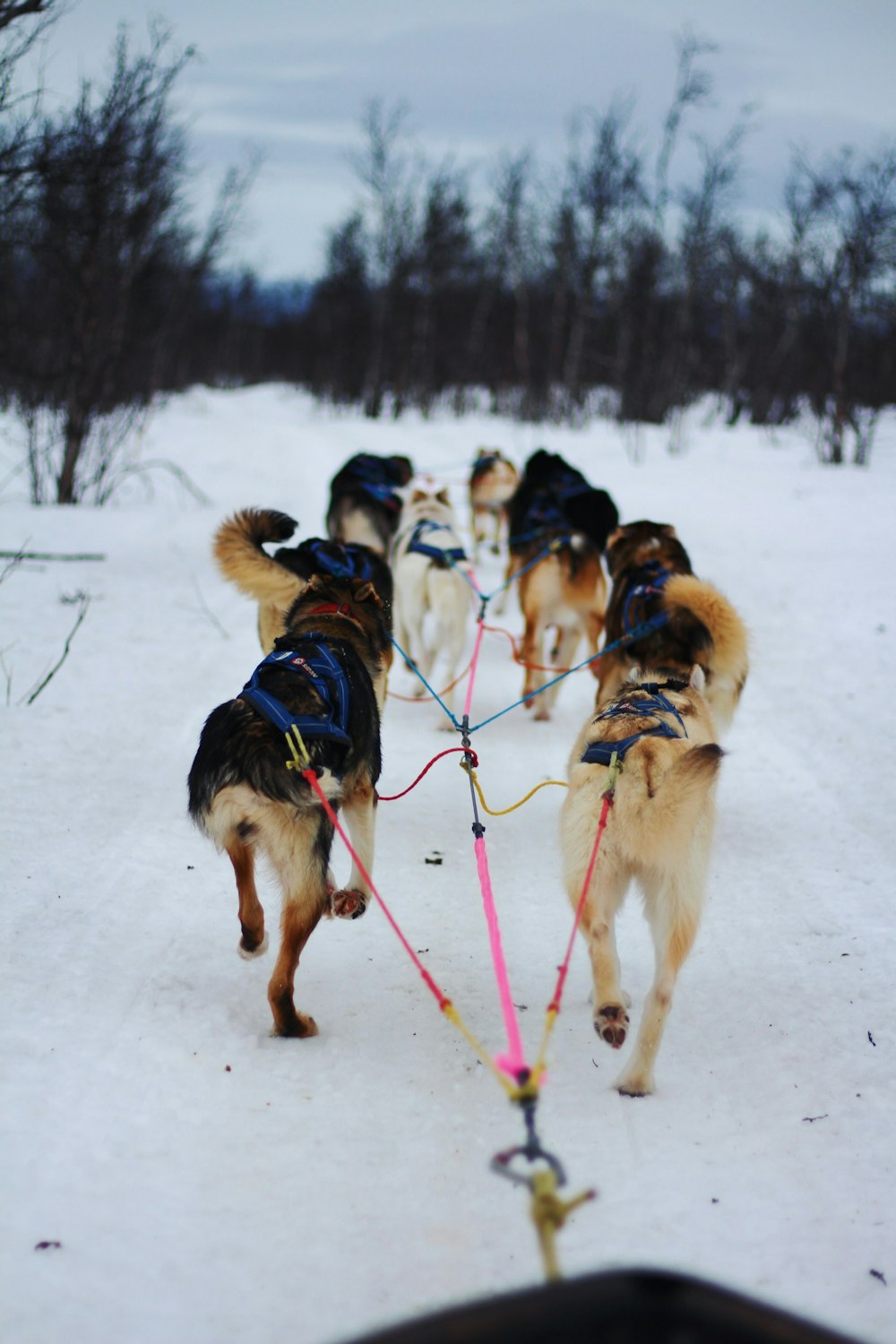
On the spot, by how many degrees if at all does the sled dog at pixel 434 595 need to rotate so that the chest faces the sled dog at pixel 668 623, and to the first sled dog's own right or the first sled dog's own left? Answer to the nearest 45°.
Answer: approximately 135° to the first sled dog's own right

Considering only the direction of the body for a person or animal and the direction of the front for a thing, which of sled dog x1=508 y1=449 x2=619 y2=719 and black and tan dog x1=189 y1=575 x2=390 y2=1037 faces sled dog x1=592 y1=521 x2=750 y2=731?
the black and tan dog

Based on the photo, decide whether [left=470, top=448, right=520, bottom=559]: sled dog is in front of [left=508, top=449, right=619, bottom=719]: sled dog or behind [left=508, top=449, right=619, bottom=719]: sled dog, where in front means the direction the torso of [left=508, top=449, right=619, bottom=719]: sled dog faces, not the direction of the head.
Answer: in front

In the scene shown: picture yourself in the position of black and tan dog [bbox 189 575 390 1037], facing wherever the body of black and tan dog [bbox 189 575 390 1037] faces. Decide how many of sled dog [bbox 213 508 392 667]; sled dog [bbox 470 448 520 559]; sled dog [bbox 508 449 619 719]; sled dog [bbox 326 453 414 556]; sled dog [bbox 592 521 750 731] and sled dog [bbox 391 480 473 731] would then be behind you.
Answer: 0

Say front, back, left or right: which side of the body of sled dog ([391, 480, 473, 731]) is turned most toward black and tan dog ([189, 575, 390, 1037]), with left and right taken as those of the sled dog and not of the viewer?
back

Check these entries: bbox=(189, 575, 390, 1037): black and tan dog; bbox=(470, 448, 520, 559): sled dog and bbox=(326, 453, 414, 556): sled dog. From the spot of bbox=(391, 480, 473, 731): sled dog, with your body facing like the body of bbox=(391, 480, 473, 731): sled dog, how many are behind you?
1

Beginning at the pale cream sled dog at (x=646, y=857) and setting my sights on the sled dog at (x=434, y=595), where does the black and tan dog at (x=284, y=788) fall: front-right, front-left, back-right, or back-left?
front-left

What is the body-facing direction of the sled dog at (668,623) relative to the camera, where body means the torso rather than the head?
away from the camera

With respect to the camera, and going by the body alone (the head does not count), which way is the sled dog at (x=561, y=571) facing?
away from the camera

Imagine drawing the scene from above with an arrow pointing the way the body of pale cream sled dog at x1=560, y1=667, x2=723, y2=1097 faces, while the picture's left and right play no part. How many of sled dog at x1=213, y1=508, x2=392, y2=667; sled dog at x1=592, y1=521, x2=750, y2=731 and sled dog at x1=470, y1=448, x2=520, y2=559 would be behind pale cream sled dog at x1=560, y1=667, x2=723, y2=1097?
0

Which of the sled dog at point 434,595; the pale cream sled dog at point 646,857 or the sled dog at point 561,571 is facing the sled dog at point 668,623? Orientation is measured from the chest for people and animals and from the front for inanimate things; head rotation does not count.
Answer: the pale cream sled dog

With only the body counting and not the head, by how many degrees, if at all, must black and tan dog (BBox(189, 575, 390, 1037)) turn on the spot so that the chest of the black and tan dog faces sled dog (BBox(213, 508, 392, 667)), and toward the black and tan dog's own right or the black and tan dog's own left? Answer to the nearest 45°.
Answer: approximately 45° to the black and tan dog's own left

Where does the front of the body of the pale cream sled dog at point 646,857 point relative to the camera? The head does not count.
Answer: away from the camera

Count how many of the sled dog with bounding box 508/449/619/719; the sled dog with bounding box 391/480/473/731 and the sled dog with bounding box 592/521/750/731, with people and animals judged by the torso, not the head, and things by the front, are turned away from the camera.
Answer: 3

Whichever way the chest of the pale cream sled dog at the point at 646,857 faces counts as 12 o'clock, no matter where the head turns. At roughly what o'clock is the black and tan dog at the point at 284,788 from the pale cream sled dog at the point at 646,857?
the black and tan dog at the point at 284,788 is roughly at 9 o'clock from the pale cream sled dog at the point at 646,857.

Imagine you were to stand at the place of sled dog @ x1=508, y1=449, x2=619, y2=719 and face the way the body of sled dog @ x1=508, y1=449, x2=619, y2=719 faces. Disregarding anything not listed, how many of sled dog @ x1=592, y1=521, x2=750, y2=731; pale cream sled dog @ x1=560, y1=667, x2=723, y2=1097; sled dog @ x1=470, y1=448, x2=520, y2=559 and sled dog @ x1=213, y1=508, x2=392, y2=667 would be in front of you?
1

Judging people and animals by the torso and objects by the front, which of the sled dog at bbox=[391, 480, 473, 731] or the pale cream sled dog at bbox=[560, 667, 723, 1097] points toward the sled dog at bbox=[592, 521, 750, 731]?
the pale cream sled dog

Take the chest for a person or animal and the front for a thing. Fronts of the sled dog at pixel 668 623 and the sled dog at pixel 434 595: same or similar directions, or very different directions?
same or similar directions

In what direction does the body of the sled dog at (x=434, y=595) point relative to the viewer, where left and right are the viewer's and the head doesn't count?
facing away from the viewer
